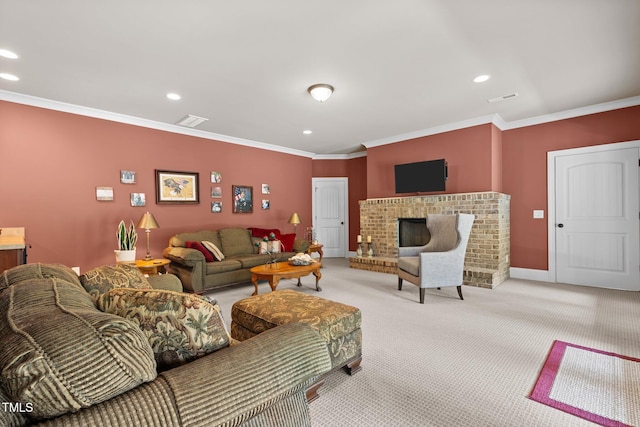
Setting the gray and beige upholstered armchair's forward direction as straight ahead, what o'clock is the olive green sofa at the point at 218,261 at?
The olive green sofa is roughly at 1 o'clock from the gray and beige upholstered armchair.

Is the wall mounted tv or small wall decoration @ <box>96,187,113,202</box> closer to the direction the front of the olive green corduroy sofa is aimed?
the wall mounted tv

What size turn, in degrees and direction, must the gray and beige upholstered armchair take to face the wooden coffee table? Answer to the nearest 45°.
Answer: approximately 45° to its right

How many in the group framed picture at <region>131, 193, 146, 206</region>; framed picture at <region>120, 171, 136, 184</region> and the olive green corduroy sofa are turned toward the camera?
2

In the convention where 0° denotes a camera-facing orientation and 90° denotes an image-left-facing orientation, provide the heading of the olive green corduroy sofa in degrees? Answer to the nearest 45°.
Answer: approximately 225°

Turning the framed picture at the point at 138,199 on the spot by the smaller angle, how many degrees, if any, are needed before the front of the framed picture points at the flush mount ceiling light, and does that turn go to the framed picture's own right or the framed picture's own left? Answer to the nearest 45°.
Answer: approximately 45° to the framed picture's own left

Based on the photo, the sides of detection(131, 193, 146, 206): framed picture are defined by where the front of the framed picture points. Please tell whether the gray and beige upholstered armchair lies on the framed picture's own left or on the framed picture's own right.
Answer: on the framed picture's own left

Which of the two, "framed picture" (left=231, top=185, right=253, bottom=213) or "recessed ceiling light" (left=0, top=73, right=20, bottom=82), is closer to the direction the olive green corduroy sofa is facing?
the framed picture

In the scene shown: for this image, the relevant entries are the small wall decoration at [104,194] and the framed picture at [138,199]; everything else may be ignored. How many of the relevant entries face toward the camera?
2
